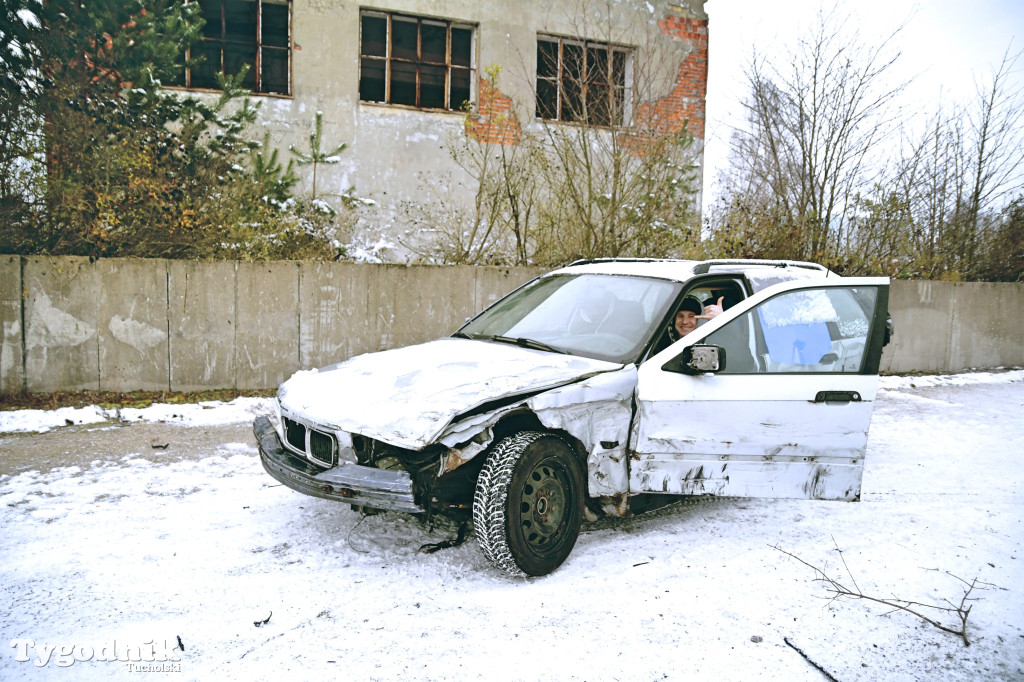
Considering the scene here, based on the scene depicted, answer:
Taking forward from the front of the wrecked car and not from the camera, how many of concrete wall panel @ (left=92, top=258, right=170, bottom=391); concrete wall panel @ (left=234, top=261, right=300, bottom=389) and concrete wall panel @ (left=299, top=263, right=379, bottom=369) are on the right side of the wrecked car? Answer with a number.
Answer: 3

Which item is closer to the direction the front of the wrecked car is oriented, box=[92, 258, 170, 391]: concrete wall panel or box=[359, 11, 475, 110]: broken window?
the concrete wall panel

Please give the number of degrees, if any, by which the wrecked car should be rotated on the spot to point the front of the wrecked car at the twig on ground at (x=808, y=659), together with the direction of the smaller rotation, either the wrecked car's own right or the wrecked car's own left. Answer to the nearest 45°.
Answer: approximately 90° to the wrecked car's own left

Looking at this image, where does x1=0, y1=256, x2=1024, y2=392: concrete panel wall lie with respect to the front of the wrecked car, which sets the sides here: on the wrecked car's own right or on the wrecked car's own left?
on the wrecked car's own right

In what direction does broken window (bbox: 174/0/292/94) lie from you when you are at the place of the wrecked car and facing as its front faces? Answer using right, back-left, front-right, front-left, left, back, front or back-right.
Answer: right

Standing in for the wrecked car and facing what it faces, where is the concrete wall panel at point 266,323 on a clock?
The concrete wall panel is roughly at 3 o'clock from the wrecked car.

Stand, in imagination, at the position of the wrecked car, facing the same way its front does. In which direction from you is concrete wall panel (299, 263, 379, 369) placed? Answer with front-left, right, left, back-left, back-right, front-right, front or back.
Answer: right

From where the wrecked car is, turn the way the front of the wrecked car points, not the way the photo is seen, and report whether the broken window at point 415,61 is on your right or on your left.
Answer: on your right

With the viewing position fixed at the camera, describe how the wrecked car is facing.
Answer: facing the viewer and to the left of the viewer

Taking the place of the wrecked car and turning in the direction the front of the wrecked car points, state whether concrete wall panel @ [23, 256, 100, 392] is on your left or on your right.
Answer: on your right

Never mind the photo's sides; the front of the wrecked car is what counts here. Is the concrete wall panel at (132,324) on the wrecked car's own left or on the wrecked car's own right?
on the wrecked car's own right

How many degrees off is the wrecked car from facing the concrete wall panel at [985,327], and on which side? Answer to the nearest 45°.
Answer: approximately 180°

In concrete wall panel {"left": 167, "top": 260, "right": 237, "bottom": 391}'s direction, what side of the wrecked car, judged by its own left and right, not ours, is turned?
right
